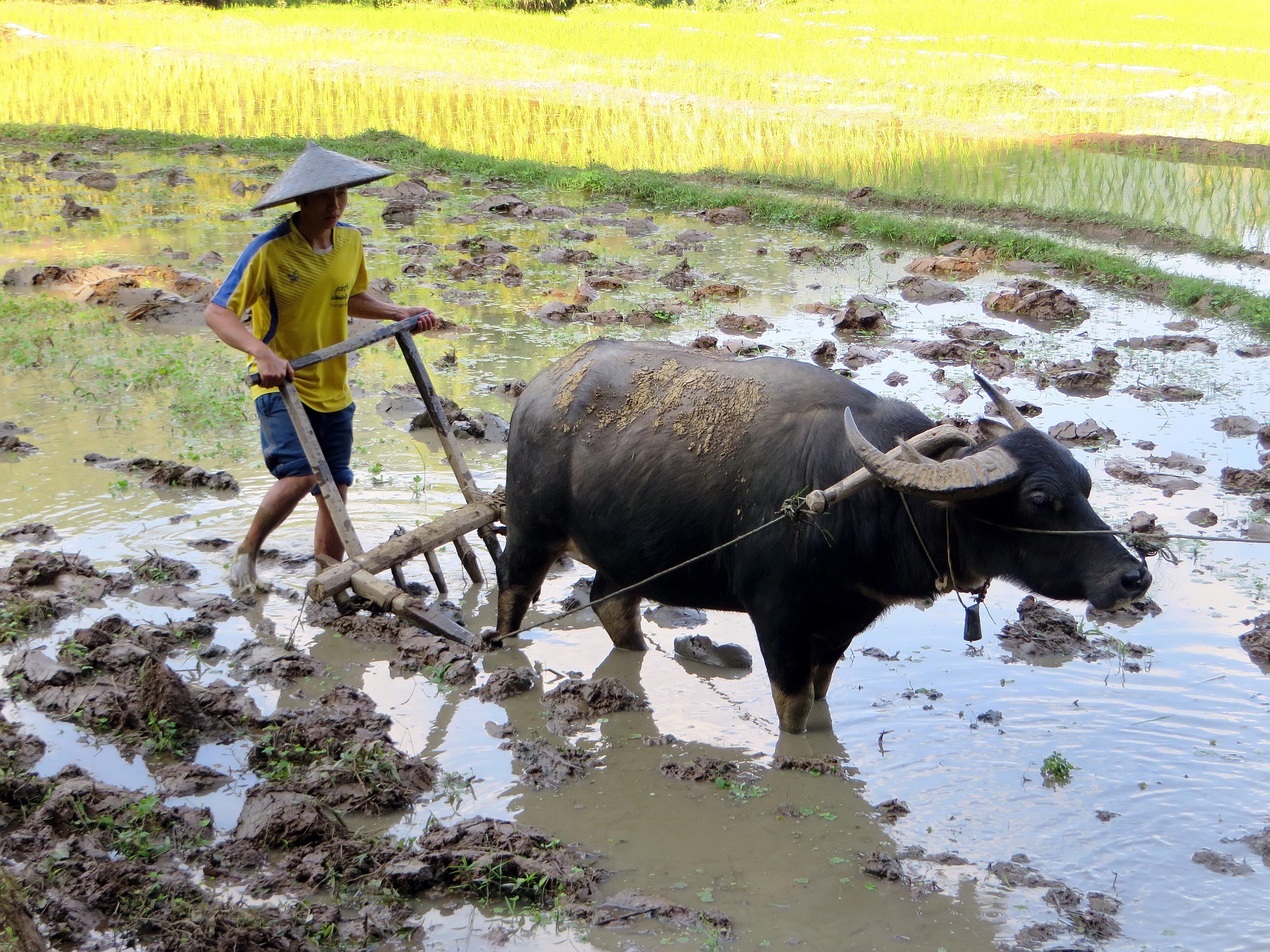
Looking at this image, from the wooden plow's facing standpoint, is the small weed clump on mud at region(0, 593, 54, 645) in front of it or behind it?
behind

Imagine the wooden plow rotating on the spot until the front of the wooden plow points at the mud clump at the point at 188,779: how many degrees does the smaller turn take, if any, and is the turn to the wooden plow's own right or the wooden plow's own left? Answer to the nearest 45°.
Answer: approximately 90° to the wooden plow's own right

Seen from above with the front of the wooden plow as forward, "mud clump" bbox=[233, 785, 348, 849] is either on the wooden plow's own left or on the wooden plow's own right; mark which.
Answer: on the wooden plow's own right

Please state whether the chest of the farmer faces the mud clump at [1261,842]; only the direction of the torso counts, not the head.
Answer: yes

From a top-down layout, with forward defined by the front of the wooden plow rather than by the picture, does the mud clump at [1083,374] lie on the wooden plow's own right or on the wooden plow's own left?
on the wooden plow's own left

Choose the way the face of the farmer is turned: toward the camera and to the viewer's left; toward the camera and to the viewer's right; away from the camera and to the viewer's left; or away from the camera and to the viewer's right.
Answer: toward the camera and to the viewer's right

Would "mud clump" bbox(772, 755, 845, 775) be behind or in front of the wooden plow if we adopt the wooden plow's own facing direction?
in front

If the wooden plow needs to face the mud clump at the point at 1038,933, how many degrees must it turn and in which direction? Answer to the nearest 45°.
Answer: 0° — it already faces it

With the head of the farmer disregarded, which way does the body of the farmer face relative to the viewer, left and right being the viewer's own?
facing the viewer and to the right of the viewer
